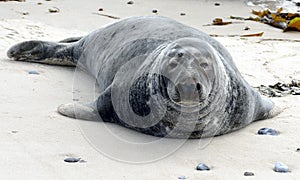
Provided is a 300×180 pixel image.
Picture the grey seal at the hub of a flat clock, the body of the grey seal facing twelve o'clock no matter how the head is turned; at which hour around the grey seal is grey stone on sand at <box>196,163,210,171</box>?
The grey stone on sand is roughly at 1 o'clock from the grey seal.

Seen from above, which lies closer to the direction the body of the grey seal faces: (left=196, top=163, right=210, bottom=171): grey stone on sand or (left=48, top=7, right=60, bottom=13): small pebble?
the grey stone on sand

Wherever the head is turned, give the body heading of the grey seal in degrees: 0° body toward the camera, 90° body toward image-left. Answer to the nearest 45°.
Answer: approximately 315°

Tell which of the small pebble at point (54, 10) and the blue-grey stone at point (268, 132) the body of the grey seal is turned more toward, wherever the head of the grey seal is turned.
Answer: the blue-grey stone

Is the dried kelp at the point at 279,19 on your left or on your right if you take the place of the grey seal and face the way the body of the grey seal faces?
on your left

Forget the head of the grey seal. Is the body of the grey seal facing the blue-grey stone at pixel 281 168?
yes

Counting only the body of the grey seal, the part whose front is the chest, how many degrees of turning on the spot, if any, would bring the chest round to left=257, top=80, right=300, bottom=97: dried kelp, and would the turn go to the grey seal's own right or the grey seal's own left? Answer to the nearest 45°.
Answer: approximately 90° to the grey seal's own left

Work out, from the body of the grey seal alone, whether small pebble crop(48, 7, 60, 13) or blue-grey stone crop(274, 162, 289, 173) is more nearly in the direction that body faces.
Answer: the blue-grey stone
